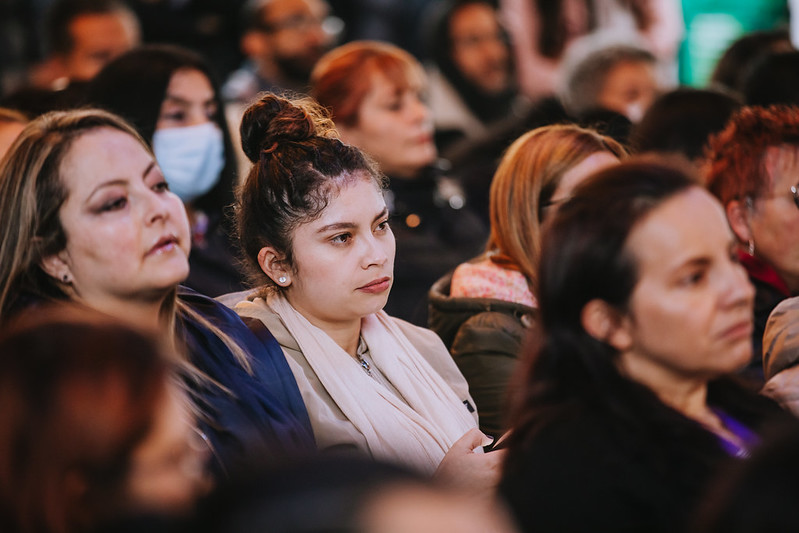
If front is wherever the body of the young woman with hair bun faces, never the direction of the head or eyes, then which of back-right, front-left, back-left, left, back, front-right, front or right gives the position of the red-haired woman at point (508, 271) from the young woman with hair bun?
left

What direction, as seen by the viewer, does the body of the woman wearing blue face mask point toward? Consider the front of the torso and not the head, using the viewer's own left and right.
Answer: facing the viewer and to the right of the viewer

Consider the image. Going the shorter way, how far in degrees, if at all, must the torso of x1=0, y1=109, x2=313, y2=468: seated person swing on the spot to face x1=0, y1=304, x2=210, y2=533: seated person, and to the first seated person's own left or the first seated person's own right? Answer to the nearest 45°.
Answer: approximately 45° to the first seated person's own right

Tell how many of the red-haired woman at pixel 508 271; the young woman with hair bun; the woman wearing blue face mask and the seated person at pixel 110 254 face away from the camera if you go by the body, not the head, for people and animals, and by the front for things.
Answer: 0

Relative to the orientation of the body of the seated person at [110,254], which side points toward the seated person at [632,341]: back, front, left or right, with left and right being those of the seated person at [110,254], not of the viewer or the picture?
front

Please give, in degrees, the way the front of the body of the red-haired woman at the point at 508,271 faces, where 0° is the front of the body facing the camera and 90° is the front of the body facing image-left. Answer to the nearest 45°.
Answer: approximately 270°

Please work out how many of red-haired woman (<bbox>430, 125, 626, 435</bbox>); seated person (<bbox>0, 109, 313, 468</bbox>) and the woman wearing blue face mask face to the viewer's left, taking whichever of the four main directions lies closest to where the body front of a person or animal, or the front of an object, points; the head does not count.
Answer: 0

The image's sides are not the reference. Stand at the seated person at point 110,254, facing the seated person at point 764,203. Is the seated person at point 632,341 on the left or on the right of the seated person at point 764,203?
right

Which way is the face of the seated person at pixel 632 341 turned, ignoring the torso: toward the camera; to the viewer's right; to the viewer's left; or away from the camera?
to the viewer's right

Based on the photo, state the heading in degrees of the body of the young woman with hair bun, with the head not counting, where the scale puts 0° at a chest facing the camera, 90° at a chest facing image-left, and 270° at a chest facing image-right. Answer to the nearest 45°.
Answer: approximately 315°

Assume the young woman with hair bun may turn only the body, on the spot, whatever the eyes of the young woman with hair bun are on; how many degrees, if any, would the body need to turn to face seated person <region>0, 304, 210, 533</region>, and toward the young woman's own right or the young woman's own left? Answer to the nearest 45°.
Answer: approximately 45° to the young woman's own right

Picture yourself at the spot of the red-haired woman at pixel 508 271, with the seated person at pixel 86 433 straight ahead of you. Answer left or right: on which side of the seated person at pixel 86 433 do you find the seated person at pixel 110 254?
right

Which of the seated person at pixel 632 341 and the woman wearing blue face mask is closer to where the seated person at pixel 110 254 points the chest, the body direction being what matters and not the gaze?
the seated person
